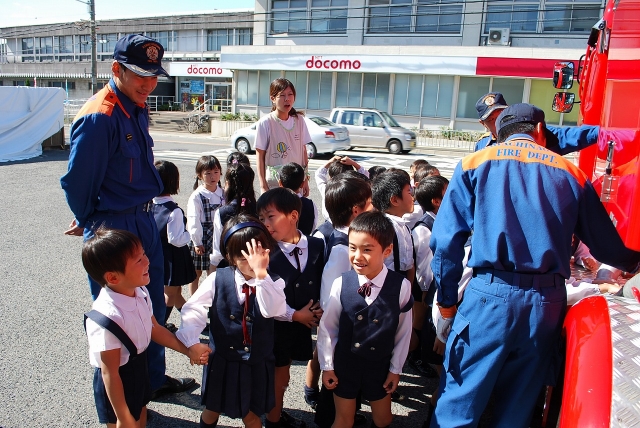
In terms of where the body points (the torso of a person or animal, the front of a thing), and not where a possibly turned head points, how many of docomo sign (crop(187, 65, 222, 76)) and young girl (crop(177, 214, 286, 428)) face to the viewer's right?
0

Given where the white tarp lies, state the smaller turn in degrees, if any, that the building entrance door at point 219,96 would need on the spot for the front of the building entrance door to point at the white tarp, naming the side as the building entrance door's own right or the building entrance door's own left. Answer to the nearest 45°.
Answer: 0° — it already faces it

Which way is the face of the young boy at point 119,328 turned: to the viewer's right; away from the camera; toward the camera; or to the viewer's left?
to the viewer's right

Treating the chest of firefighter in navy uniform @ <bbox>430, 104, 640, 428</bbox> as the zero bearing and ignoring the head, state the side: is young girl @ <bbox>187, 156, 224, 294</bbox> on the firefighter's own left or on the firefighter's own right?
on the firefighter's own left

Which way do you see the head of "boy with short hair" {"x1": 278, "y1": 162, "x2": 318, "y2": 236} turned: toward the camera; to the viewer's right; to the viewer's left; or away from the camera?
away from the camera

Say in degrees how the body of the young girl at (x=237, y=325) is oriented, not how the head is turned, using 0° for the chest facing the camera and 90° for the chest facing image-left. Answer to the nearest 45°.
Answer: approximately 0°

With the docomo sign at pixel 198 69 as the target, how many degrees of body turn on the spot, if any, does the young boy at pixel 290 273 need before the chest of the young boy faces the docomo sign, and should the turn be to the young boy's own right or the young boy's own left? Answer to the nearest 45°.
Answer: approximately 180°

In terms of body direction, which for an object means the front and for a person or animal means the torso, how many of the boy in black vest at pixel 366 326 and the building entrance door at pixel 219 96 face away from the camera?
0

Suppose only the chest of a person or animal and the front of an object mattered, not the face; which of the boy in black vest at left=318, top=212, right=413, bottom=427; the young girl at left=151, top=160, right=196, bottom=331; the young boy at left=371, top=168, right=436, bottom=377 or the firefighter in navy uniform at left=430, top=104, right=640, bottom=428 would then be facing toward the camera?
the boy in black vest
